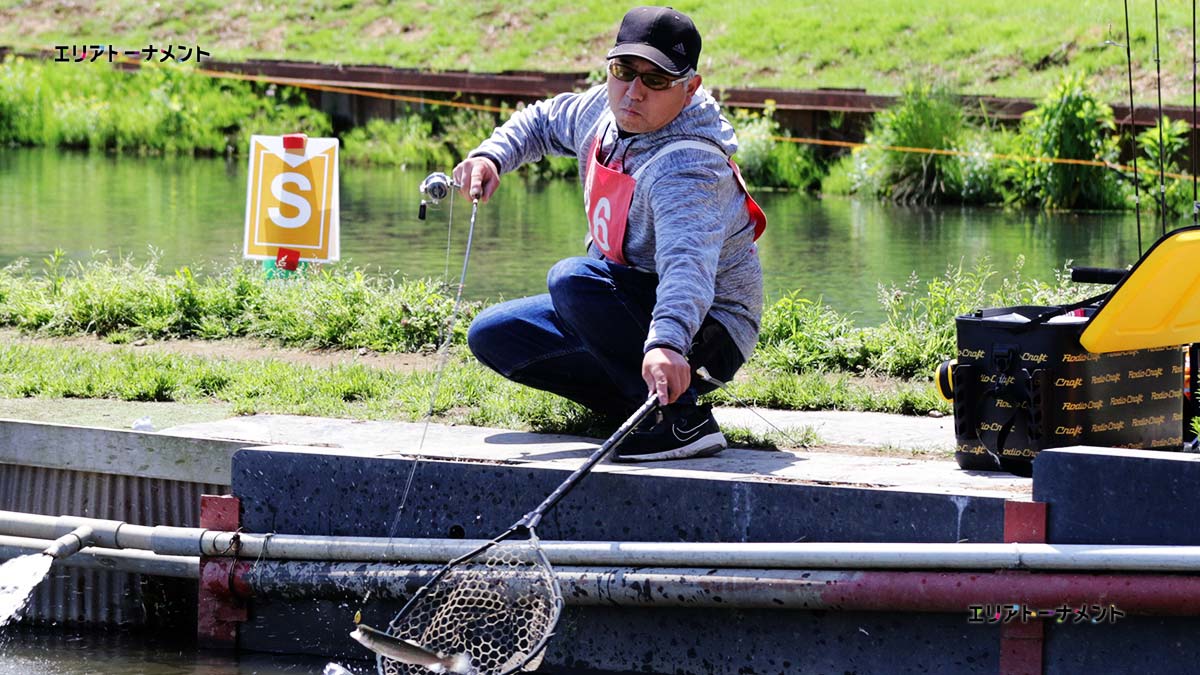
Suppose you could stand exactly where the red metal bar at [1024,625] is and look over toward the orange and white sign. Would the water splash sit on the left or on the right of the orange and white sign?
left

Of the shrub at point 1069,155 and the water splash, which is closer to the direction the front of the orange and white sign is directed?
the water splash

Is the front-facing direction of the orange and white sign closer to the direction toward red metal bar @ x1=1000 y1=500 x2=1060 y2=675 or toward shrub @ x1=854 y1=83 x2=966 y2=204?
the red metal bar

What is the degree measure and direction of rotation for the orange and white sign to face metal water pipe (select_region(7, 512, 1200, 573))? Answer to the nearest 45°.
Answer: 0° — it already faces it

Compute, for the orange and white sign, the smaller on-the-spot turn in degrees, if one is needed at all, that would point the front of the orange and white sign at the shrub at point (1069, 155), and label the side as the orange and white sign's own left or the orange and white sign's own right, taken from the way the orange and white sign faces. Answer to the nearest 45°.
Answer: approximately 135° to the orange and white sign's own left

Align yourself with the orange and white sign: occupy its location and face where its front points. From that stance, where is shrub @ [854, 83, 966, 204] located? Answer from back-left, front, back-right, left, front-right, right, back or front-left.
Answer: back-left

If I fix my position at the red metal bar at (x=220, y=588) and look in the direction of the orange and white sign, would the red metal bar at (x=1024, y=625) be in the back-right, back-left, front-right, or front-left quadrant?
back-right

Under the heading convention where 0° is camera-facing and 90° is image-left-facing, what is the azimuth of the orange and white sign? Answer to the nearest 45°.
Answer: approximately 0°
